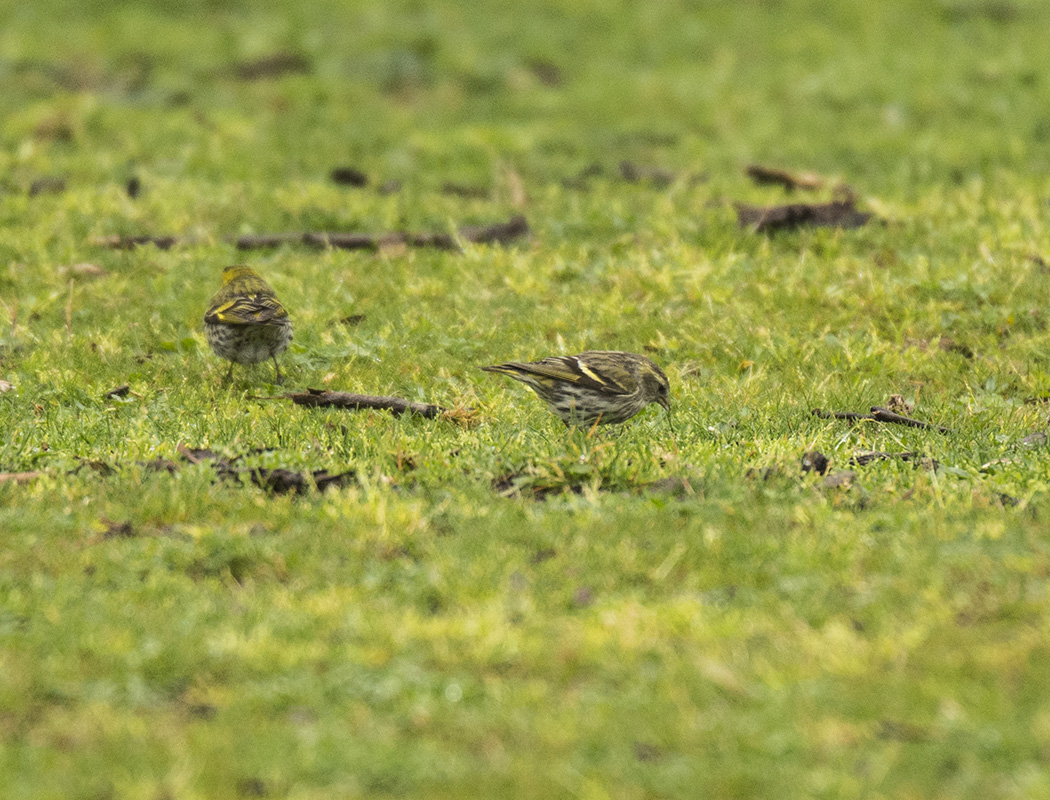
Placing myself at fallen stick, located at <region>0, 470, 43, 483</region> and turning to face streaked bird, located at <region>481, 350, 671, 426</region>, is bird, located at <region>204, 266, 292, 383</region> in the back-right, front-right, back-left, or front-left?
front-left

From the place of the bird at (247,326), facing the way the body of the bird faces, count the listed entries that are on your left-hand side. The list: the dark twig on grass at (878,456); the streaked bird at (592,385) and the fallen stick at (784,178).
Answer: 0

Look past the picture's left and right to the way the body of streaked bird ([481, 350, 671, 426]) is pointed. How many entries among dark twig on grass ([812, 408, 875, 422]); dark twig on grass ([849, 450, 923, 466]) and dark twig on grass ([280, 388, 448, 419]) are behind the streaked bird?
1

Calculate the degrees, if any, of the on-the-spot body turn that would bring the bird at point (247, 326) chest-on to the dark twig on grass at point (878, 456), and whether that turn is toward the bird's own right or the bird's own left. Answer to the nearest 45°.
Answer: approximately 135° to the bird's own right

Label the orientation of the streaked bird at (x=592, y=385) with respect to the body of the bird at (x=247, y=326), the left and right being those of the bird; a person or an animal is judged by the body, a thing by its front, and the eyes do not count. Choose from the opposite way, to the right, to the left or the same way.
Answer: to the right

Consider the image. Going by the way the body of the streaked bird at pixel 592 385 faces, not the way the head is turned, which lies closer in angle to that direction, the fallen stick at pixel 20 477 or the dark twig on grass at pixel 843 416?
the dark twig on grass

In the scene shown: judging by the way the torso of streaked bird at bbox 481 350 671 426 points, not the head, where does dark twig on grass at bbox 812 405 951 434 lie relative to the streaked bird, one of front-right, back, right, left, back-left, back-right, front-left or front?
front

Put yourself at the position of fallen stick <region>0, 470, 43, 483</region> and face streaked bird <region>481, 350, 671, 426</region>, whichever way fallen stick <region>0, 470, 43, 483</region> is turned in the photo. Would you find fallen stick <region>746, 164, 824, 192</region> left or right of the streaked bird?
left

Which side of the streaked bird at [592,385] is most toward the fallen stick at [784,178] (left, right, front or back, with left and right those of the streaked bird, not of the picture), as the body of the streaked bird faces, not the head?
left

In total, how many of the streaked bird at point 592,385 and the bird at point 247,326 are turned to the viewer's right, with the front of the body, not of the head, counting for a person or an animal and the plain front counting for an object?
1

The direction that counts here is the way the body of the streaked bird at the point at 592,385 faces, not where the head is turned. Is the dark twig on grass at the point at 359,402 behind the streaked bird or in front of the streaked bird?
behind

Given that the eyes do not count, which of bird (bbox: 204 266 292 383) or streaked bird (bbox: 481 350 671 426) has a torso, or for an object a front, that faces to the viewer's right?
the streaked bird

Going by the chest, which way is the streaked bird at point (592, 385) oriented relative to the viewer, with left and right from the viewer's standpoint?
facing to the right of the viewer

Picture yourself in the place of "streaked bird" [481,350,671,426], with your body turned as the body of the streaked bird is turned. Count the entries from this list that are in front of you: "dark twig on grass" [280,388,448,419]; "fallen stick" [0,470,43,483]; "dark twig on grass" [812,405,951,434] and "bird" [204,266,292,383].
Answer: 1

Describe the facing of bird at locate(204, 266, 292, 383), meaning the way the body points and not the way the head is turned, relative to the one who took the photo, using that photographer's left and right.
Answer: facing away from the viewer

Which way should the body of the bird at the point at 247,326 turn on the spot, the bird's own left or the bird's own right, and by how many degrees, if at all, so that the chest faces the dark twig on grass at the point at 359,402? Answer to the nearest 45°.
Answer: approximately 135° to the bird's own right

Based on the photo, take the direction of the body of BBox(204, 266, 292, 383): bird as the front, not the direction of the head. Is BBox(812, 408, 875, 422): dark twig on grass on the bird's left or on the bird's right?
on the bird's right
